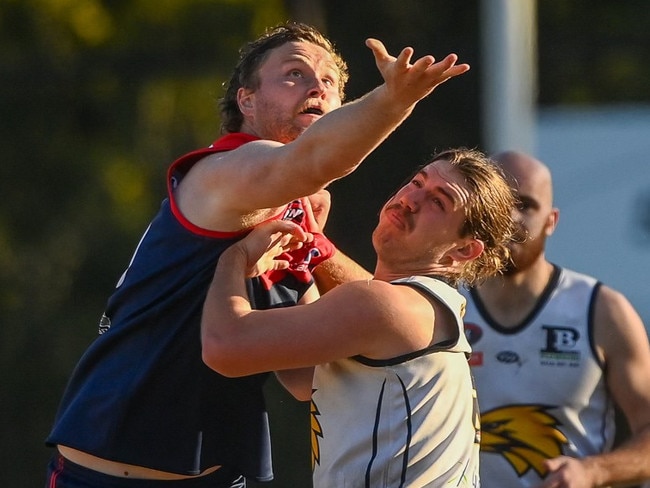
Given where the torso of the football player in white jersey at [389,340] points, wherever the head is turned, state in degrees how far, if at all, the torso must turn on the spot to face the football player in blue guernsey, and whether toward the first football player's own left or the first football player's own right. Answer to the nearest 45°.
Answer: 0° — they already face them

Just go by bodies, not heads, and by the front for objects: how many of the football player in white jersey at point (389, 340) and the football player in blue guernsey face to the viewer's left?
1

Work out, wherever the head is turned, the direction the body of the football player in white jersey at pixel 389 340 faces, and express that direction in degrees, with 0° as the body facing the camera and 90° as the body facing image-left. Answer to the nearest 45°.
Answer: approximately 90°

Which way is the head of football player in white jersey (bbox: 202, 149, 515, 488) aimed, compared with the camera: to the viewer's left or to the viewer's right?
to the viewer's left

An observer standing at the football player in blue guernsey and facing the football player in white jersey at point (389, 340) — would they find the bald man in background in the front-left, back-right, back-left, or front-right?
front-left

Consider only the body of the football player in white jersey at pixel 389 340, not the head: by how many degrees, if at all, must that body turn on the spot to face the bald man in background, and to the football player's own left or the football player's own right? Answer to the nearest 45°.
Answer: approximately 135° to the football player's own right

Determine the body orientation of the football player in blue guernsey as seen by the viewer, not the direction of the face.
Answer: to the viewer's right

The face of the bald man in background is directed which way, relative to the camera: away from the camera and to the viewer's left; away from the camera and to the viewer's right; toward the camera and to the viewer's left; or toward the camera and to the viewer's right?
toward the camera and to the viewer's left

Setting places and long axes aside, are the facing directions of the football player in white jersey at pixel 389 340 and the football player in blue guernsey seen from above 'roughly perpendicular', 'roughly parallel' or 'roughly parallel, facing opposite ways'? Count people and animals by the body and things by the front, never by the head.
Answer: roughly parallel, facing opposite ways

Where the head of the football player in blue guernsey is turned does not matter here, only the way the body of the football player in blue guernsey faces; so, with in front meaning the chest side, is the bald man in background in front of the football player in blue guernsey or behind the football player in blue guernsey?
in front

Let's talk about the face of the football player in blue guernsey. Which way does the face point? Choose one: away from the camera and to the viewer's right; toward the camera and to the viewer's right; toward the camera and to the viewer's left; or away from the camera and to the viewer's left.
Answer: toward the camera and to the viewer's right

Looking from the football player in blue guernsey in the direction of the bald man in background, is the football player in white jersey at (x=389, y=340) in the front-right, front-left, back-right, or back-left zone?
front-right
